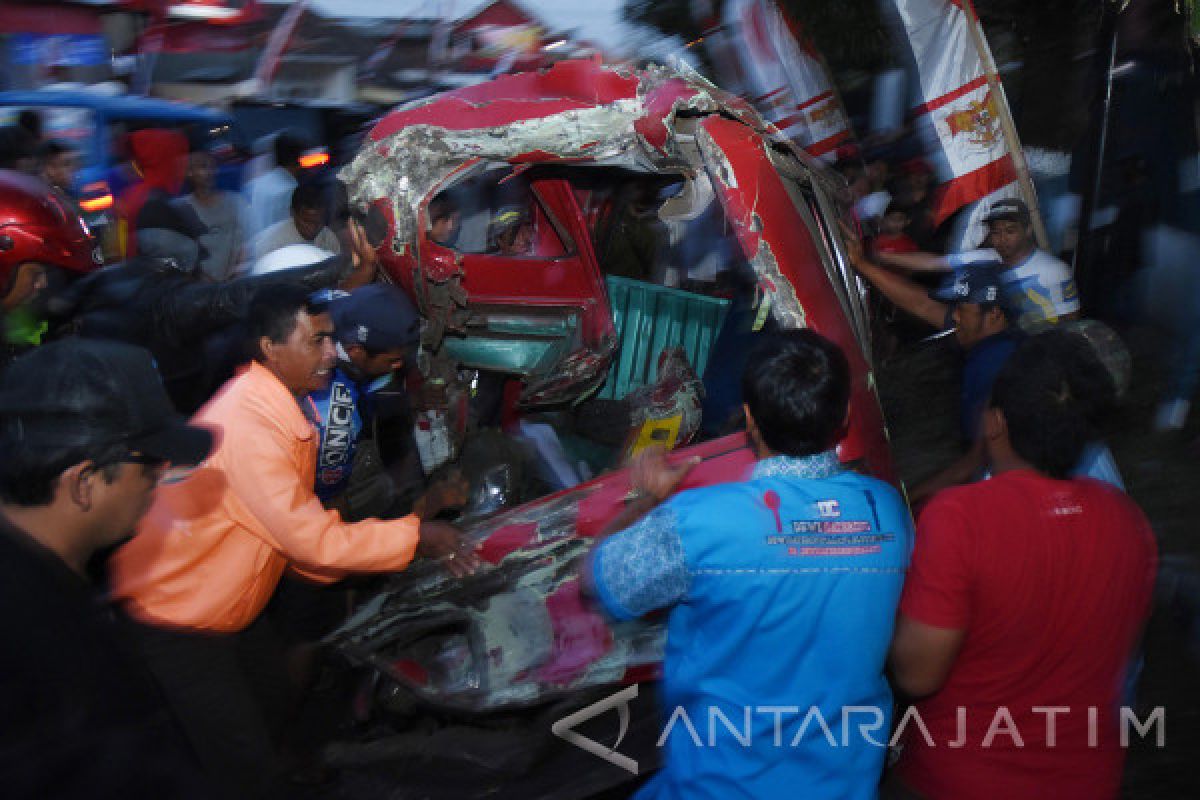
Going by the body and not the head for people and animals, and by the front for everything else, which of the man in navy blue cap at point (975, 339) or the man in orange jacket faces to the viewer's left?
the man in navy blue cap

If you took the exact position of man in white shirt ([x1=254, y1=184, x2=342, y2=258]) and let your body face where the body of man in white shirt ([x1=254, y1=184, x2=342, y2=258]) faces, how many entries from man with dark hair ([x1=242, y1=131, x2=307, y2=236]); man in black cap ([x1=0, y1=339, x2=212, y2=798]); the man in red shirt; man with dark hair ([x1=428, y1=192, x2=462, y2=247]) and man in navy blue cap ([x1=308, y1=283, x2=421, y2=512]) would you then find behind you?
1

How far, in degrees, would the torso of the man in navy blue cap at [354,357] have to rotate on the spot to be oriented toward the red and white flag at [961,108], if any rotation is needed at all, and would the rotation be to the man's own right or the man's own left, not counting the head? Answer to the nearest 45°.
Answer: approximately 45° to the man's own left

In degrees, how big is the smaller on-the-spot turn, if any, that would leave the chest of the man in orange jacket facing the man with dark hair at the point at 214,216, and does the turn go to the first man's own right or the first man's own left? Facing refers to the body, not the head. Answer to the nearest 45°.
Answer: approximately 90° to the first man's own left

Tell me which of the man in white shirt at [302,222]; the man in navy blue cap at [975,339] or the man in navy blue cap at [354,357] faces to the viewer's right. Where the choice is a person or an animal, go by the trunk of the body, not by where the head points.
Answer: the man in navy blue cap at [354,357]

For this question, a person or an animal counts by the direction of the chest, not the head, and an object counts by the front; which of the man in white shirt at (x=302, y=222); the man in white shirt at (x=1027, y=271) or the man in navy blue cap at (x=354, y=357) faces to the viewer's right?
the man in navy blue cap

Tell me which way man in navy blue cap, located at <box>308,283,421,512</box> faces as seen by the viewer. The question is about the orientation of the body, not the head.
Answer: to the viewer's right

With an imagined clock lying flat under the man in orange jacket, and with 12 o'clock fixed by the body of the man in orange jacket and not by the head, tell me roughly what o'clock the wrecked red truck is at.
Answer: The wrecked red truck is roughly at 11 o'clock from the man in orange jacket.

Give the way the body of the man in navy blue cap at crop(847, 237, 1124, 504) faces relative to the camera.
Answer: to the viewer's left

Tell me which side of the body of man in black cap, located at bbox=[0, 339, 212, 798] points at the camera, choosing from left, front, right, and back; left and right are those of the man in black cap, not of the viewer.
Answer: right

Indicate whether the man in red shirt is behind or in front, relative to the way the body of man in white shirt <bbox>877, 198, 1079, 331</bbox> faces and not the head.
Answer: in front

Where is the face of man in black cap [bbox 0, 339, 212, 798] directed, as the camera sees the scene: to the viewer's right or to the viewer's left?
to the viewer's right

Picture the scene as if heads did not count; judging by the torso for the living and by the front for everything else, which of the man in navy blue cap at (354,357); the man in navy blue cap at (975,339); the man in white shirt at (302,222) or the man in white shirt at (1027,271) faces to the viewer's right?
the man in navy blue cap at (354,357)

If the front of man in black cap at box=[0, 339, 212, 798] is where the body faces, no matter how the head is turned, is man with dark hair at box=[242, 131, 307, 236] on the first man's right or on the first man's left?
on the first man's left

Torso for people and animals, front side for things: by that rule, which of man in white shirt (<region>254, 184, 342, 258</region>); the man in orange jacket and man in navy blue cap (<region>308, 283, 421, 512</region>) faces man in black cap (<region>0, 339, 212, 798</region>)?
the man in white shirt
